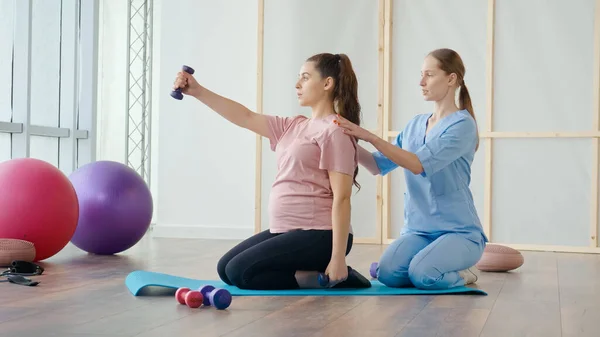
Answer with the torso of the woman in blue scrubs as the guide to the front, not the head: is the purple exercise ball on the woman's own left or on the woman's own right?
on the woman's own right

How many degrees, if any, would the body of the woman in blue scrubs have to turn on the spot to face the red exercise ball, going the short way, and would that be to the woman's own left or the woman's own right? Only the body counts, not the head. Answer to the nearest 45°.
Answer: approximately 45° to the woman's own right

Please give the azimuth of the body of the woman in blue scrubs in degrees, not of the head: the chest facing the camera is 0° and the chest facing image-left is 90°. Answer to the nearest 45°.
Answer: approximately 45°

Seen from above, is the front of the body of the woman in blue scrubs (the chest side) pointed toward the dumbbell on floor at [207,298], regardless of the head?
yes

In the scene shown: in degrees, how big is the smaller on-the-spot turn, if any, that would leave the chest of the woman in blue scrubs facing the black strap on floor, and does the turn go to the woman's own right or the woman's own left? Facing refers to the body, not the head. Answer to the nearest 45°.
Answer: approximately 45° to the woman's own right

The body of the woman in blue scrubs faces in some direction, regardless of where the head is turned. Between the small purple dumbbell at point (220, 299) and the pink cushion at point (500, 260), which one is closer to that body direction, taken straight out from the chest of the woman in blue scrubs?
the small purple dumbbell

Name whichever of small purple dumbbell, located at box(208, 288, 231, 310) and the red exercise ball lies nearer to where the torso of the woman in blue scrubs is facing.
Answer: the small purple dumbbell
